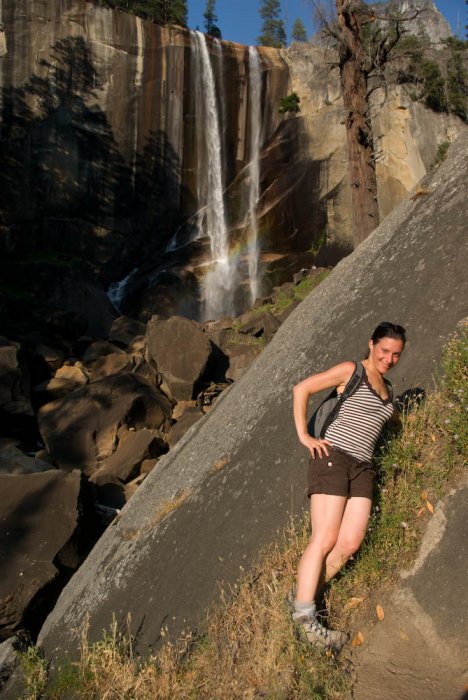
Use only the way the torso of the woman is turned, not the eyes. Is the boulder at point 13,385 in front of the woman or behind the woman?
behind

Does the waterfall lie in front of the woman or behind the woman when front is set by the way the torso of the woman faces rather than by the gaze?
behind

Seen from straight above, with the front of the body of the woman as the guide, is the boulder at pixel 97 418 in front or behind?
behind

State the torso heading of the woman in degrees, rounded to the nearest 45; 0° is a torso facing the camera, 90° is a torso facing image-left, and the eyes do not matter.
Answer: approximately 315°

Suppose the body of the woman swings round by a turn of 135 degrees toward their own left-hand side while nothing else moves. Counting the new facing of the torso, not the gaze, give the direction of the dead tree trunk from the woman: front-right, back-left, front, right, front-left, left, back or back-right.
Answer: front

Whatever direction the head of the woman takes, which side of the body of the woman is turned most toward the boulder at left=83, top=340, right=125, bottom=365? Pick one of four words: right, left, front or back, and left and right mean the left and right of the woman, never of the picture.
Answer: back

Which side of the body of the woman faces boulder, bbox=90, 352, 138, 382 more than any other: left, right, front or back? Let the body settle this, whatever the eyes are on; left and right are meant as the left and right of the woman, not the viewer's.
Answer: back

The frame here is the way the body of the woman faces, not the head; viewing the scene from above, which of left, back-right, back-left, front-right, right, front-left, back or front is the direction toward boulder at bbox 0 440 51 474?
back

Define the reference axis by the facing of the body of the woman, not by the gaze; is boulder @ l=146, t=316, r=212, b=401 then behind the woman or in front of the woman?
behind

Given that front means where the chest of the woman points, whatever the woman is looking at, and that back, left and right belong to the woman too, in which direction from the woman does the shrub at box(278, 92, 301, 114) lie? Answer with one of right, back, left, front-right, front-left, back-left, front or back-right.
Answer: back-left

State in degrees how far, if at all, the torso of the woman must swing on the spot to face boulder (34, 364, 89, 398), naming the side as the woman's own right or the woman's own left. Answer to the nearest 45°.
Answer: approximately 180°
